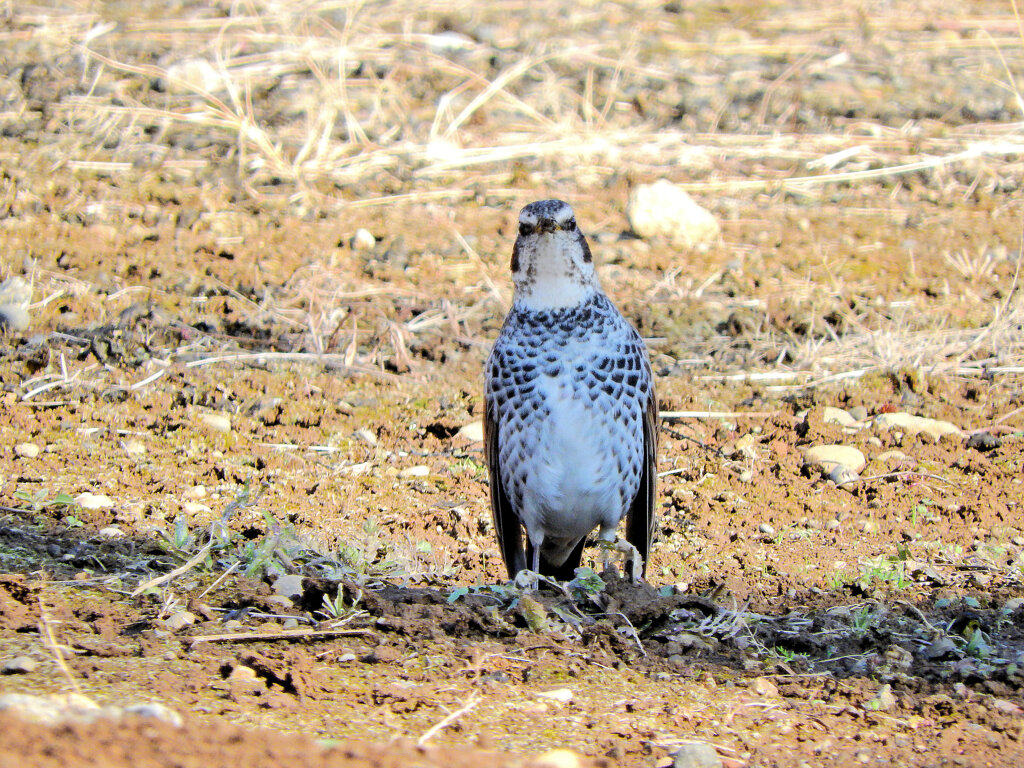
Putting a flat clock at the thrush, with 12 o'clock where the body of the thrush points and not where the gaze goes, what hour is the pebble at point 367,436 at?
The pebble is roughly at 5 o'clock from the thrush.

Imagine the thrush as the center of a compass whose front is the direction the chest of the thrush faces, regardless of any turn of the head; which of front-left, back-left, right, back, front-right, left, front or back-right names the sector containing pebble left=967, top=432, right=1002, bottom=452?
back-left

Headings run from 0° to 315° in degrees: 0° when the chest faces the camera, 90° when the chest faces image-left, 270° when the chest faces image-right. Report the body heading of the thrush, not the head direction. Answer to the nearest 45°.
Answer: approximately 0°

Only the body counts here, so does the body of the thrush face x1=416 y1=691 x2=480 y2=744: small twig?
yes

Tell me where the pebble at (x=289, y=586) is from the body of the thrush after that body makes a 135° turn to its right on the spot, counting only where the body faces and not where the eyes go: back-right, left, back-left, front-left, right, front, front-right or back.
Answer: left

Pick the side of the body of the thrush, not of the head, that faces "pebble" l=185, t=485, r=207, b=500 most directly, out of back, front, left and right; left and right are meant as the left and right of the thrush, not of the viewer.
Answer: right

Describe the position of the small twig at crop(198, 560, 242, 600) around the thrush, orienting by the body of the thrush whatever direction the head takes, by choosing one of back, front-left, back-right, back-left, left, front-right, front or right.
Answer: front-right

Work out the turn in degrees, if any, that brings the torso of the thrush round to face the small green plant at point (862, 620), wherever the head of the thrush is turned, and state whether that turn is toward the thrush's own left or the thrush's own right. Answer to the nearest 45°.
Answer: approximately 45° to the thrush's own left

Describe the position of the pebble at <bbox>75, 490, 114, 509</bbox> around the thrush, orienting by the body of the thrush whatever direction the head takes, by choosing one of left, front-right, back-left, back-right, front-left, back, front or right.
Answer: right

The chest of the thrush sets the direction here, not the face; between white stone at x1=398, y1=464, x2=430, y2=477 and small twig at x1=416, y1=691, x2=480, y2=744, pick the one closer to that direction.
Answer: the small twig

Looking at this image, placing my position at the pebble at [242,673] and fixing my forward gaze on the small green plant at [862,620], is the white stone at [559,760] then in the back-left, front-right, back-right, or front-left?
front-right

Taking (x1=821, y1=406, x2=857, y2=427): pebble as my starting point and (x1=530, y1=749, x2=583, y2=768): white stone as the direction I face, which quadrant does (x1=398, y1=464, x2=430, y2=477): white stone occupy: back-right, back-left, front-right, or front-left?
front-right

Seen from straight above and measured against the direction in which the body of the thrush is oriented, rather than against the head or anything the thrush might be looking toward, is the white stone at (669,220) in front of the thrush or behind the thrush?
behind

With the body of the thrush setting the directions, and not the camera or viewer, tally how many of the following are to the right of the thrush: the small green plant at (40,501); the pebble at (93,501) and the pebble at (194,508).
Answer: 3
